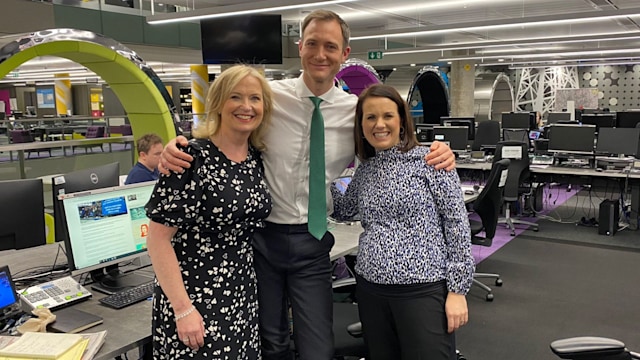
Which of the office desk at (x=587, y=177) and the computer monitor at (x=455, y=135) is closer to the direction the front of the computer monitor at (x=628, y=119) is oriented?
the office desk

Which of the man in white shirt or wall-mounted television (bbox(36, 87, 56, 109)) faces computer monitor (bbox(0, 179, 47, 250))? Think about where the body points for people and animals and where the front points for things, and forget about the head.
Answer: the wall-mounted television

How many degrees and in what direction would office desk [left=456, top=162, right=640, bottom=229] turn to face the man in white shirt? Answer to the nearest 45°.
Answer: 0° — it already faces them

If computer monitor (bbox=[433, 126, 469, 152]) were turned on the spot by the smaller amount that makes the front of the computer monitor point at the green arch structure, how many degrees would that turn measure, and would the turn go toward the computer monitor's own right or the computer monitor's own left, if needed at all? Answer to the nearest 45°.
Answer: approximately 45° to the computer monitor's own right

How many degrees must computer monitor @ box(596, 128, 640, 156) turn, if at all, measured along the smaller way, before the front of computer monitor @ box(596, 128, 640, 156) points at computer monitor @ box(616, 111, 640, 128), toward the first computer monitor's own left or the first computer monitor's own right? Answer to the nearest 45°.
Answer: approximately 180°
